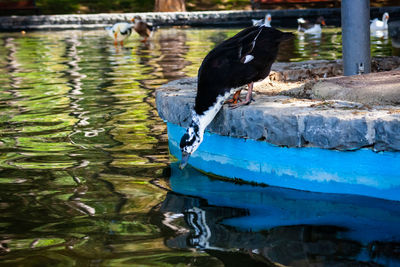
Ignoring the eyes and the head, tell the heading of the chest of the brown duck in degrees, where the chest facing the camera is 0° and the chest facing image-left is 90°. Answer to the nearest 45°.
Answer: approximately 90°

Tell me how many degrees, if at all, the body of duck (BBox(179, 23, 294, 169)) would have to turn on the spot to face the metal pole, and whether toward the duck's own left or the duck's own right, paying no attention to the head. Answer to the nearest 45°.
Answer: approximately 135° to the duck's own right

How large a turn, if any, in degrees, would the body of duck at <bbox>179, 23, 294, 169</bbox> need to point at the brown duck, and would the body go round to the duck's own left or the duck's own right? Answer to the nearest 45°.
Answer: approximately 90° to the duck's own right

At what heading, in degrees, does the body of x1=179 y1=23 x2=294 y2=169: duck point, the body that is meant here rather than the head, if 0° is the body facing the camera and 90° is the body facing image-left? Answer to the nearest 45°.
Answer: approximately 90°

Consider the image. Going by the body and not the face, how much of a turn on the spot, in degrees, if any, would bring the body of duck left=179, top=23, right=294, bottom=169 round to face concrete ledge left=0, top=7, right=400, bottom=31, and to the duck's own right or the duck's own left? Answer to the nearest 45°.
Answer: approximately 90° to the duck's own right

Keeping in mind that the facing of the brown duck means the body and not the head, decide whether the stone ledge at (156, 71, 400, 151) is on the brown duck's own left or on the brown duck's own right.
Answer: on the brown duck's own left

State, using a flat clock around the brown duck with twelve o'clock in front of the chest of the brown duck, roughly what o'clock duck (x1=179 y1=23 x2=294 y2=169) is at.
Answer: The duck is roughly at 9 o'clock from the brown duck.

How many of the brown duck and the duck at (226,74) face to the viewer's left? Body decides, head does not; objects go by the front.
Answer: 2

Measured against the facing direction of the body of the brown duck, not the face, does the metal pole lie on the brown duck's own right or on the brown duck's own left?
on the brown duck's own left
